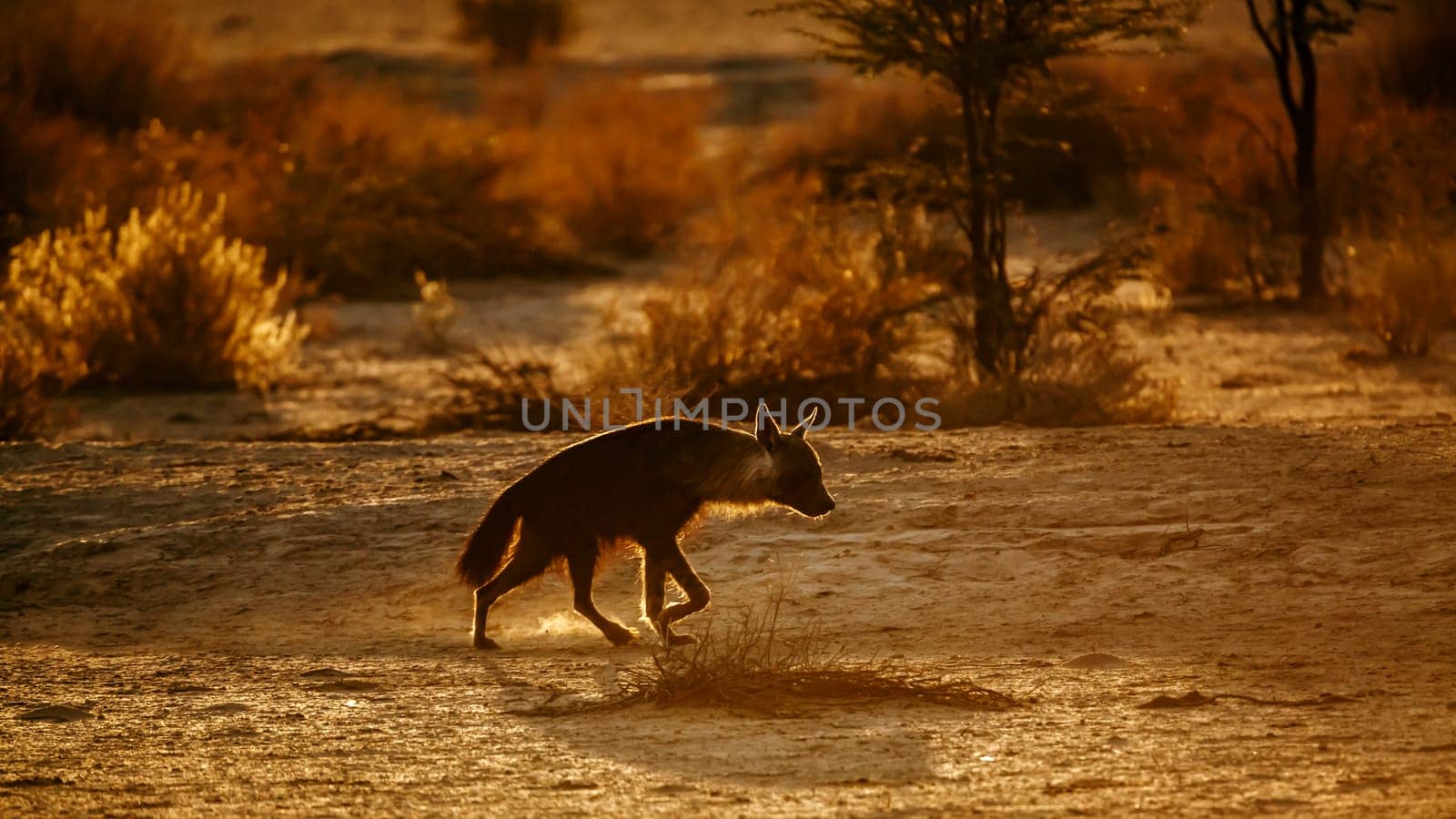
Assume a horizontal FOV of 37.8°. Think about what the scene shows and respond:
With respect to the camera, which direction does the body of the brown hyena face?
to the viewer's right

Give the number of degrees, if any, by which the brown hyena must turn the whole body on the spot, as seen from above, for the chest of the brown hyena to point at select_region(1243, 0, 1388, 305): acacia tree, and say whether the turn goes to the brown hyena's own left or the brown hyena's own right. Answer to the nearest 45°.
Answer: approximately 45° to the brown hyena's own left

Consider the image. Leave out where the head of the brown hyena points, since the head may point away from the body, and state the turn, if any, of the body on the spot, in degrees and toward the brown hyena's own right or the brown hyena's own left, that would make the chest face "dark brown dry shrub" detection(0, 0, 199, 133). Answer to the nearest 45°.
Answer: approximately 90° to the brown hyena's own left

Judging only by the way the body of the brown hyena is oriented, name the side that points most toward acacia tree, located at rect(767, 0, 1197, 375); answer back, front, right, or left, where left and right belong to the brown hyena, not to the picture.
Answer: left

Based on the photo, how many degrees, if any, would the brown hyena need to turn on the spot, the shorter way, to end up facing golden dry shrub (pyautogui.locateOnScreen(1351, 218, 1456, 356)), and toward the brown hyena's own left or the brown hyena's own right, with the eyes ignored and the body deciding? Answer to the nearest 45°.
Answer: approximately 45° to the brown hyena's own left

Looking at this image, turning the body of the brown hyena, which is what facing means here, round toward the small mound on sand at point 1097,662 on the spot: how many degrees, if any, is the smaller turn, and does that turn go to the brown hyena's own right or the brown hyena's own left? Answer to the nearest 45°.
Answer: approximately 45° to the brown hyena's own right

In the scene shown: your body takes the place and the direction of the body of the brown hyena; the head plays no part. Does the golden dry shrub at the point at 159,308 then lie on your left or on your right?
on your left

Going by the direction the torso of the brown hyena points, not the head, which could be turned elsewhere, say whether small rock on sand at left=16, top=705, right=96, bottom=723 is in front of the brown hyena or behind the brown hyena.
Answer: behind

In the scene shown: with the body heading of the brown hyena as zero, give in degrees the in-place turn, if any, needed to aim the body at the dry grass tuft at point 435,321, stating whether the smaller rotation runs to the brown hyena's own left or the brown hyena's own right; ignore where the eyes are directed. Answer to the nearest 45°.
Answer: approximately 90° to the brown hyena's own left
